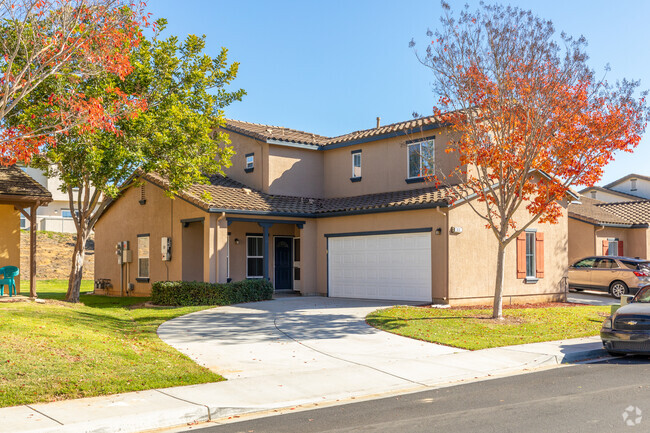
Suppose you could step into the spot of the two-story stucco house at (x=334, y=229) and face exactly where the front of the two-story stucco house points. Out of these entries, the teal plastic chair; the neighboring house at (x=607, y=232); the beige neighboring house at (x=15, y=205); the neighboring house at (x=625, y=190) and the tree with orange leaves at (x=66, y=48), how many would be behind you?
2

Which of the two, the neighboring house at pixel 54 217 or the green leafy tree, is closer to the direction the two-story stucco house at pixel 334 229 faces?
the green leafy tree

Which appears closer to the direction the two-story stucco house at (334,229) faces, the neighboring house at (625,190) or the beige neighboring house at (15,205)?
the beige neighboring house

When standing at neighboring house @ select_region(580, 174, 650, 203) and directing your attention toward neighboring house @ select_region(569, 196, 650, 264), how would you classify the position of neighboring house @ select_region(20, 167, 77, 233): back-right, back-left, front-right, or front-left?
front-right

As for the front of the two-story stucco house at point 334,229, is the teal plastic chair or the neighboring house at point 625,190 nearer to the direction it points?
the teal plastic chair

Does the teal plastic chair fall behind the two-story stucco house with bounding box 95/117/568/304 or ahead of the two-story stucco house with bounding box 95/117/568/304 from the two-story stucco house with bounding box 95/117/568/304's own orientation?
ahead

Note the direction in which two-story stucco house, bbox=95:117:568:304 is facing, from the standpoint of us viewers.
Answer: facing the viewer and to the left of the viewer
